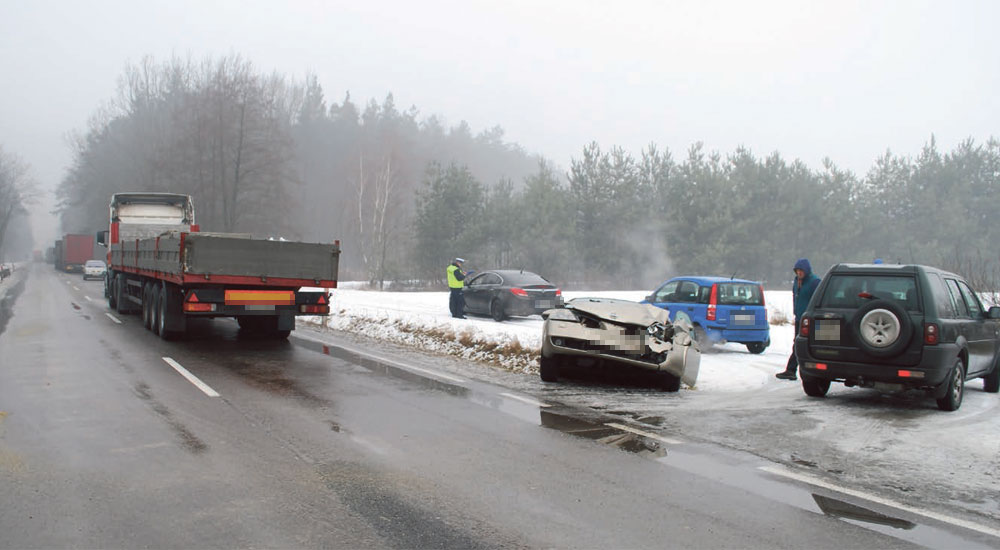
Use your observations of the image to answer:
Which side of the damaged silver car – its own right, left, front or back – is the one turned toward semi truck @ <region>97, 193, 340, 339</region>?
right

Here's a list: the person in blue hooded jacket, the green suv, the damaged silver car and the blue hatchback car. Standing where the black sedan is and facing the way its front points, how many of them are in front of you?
0

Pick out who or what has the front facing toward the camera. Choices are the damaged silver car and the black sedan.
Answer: the damaged silver car

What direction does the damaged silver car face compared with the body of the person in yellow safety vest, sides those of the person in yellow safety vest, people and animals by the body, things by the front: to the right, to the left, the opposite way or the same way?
to the right

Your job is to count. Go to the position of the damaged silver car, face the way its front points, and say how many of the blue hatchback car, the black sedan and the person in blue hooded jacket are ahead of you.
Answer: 0

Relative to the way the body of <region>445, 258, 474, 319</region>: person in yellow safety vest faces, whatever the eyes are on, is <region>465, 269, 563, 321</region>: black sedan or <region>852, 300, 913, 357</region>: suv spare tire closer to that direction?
the black sedan

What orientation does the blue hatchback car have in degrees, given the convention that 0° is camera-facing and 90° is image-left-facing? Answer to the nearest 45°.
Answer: approximately 135°

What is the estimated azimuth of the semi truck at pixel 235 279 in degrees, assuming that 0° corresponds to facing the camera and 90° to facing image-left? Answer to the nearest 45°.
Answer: approximately 135°

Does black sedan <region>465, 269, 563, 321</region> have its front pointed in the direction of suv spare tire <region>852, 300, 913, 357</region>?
no

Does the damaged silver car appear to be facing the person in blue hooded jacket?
no

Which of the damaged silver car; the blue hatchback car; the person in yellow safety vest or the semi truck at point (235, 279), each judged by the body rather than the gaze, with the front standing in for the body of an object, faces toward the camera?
the damaged silver car

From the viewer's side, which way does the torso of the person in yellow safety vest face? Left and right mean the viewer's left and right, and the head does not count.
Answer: facing to the right of the viewer

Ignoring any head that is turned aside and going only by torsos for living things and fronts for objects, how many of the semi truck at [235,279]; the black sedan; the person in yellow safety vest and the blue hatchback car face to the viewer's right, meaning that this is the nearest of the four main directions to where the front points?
1

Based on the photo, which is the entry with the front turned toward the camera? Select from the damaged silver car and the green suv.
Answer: the damaged silver car

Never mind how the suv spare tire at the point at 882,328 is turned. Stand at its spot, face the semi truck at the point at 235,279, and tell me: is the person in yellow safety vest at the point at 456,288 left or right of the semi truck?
right

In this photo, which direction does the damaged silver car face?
toward the camera

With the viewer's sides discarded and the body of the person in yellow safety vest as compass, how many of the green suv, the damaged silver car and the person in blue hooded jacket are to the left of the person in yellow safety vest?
0

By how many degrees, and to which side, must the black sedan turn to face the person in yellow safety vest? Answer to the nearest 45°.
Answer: approximately 45° to its left
